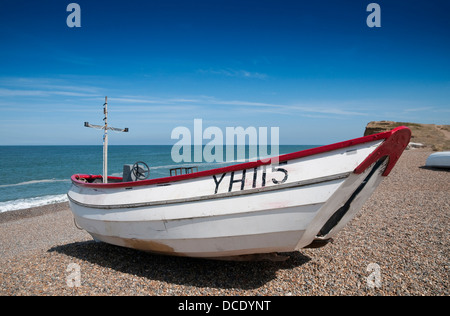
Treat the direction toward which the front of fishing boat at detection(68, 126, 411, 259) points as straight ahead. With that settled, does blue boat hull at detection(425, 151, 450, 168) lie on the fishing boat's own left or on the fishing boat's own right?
on the fishing boat's own left

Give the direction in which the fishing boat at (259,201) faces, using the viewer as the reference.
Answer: facing the viewer and to the right of the viewer
